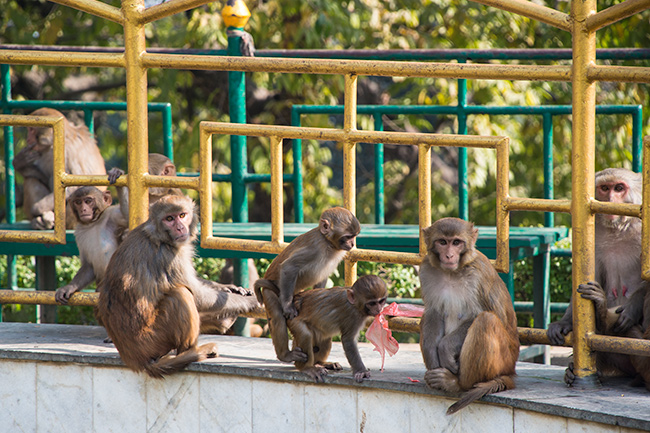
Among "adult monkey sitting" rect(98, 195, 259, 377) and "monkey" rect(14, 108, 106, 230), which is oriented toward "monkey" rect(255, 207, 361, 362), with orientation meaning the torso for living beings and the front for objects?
the adult monkey sitting

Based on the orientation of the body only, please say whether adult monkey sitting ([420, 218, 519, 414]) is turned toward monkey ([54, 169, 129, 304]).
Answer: no

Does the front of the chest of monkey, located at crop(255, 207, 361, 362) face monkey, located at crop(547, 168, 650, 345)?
yes

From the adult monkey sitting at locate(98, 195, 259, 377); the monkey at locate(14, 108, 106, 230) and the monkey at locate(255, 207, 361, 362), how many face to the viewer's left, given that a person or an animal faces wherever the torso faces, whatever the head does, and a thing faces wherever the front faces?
1

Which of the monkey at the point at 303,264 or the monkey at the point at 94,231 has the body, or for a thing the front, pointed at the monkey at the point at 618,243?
the monkey at the point at 303,264

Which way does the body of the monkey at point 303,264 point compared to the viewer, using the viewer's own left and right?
facing to the right of the viewer

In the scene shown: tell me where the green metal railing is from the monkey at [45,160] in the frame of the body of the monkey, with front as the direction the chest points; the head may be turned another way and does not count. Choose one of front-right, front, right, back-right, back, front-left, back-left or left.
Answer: back-left

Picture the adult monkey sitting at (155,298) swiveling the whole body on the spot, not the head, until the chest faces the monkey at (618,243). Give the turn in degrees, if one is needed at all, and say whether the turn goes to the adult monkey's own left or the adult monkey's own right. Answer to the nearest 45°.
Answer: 0° — it already faces it

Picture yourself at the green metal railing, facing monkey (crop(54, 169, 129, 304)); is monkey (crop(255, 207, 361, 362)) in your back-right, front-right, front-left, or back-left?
front-left

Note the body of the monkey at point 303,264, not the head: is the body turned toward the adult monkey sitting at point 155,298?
no

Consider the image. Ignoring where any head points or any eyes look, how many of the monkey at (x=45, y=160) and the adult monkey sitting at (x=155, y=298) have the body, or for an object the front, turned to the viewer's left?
1

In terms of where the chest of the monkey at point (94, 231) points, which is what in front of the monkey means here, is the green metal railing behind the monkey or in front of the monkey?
behind

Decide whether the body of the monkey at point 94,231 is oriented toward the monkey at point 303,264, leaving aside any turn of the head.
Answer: no

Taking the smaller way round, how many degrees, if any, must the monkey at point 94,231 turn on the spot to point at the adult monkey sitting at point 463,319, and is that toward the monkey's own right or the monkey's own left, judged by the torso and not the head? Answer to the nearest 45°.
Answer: approximately 90° to the monkey's own left
